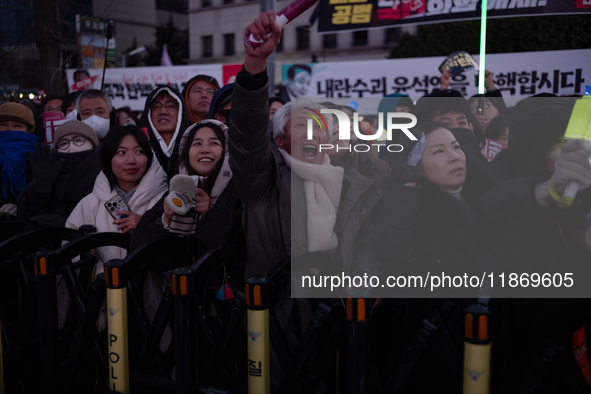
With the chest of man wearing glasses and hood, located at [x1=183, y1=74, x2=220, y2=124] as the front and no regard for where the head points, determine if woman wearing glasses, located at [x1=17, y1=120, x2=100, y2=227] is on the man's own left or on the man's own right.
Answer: on the man's own right

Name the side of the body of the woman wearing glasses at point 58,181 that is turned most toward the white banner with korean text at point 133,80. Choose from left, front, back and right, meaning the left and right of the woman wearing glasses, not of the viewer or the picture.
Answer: back

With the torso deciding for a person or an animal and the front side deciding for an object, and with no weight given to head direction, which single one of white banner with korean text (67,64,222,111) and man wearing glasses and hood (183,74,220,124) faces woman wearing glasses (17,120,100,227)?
the white banner with korean text

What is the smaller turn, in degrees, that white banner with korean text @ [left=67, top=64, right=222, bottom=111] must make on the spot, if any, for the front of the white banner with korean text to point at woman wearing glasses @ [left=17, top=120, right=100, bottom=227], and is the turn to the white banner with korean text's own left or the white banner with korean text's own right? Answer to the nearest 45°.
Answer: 0° — it already faces them

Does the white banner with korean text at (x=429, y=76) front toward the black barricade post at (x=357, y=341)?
yes

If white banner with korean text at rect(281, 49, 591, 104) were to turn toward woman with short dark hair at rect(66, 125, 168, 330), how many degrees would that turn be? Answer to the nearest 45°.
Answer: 0° — it already faces them
